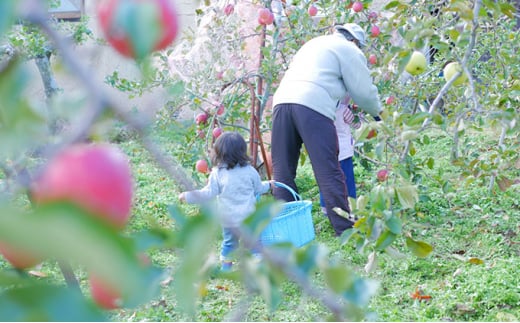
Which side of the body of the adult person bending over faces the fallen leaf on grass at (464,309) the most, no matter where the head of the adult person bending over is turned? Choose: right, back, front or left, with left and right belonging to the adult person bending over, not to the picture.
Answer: right

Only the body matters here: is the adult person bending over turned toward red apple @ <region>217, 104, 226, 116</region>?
no

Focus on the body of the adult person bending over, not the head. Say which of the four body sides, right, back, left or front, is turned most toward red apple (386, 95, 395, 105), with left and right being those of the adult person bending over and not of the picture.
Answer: front

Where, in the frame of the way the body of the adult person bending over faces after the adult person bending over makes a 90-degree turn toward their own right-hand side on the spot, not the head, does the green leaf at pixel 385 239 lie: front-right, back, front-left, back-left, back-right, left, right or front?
front-right

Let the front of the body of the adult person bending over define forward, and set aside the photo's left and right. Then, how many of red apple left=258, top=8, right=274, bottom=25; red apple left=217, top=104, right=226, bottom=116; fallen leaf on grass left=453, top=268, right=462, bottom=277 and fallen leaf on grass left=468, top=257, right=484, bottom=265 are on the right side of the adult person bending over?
2

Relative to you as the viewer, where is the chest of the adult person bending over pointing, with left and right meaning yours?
facing away from the viewer and to the right of the viewer

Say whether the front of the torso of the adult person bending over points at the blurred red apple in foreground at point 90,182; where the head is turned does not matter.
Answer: no
